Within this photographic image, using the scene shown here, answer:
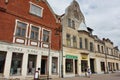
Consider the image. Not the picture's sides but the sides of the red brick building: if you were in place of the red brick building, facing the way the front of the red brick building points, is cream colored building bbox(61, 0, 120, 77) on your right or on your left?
on your left
